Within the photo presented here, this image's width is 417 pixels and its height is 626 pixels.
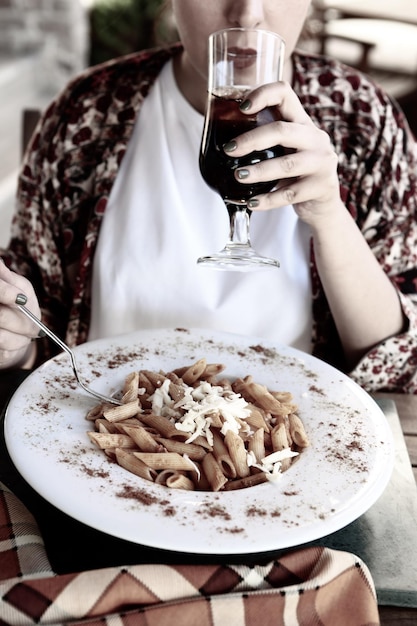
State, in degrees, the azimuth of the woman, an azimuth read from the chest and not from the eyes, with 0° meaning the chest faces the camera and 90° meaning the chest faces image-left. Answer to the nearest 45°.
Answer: approximately 0°

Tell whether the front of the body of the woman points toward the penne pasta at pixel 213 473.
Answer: yes

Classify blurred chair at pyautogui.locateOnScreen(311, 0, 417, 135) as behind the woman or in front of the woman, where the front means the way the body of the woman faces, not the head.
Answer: behind

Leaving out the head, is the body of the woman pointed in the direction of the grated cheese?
yes

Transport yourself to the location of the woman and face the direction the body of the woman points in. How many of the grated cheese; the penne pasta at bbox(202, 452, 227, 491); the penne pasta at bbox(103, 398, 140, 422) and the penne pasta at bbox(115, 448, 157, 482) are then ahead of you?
4

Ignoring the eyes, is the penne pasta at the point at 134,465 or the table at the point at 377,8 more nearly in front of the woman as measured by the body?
the penne pasta

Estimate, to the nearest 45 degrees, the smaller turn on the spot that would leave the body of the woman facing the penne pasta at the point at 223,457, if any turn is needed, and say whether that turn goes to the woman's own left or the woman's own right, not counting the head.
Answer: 0° — they already face it

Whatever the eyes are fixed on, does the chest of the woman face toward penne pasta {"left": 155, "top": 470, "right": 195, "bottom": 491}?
yes

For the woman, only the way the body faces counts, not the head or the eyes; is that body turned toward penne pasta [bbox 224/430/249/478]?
yes

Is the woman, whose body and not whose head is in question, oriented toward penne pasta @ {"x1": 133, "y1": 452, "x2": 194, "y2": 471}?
yes

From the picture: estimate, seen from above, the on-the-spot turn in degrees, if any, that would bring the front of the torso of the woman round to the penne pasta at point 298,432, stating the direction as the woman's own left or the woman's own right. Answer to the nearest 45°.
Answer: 0° — they already face it

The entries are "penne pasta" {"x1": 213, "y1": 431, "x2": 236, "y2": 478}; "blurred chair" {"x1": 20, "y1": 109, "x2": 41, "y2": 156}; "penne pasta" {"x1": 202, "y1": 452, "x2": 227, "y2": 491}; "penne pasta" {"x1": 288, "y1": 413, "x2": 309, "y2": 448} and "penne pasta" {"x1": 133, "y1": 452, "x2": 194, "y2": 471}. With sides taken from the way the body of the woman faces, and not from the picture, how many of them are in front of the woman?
4

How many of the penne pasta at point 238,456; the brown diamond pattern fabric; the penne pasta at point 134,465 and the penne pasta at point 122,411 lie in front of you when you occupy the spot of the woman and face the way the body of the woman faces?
4
